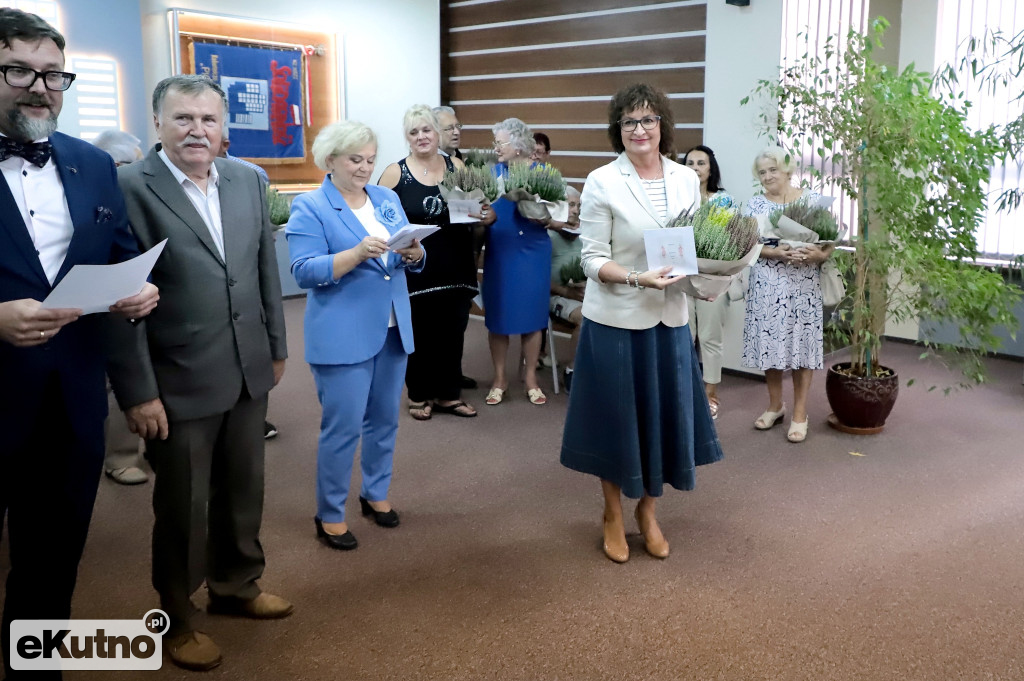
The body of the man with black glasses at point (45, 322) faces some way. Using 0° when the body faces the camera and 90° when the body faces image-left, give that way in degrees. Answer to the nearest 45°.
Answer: approximately 315°

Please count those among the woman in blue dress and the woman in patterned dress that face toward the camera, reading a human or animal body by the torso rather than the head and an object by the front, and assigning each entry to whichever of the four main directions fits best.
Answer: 2

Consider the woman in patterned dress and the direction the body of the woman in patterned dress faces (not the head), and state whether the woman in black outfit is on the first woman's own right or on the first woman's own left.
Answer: on the first woman's own right

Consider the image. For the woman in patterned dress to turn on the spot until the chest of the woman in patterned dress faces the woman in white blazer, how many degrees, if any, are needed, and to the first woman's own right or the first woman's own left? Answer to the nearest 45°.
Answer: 0° — they already face them

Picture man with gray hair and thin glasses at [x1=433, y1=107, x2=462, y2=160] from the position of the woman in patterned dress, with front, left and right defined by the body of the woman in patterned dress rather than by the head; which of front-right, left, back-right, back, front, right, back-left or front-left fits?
right

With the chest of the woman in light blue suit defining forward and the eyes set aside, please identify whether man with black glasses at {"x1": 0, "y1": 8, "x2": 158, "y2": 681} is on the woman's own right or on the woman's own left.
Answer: on the woman's own right

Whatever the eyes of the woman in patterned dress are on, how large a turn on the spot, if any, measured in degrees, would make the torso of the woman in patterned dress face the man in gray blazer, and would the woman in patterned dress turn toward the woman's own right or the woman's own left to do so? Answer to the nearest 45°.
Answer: approximately 45° to the woman's own right

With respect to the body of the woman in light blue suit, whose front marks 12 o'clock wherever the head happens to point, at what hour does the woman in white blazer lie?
The woman in white blazer is roughly at 11 o'clock from the woman in light blue suit.
